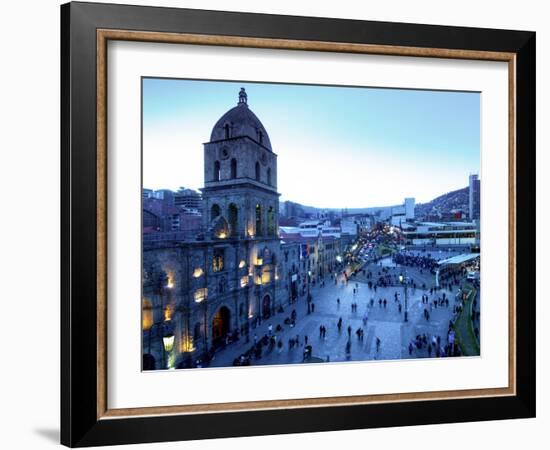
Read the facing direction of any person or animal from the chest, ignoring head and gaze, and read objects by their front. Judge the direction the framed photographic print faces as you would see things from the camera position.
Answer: facing the viewer and to the right of the viewer
